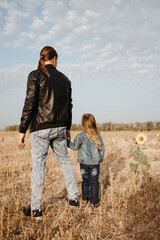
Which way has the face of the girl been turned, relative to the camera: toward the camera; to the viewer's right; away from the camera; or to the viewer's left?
away from the camera

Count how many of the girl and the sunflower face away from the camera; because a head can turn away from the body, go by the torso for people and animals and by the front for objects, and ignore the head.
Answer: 1

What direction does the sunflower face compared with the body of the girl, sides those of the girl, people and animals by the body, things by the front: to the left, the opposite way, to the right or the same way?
the opposite way

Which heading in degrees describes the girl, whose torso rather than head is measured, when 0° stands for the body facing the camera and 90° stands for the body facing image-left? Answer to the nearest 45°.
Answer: approximately 180°

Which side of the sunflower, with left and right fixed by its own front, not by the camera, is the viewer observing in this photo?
front

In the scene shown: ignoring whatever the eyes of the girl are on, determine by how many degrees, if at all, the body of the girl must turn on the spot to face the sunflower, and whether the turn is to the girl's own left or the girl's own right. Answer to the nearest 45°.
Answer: approximately 45° to the girl's own right

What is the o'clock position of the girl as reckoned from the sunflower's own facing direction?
The girl is roughly at 1 o'clock from the sunflower.
